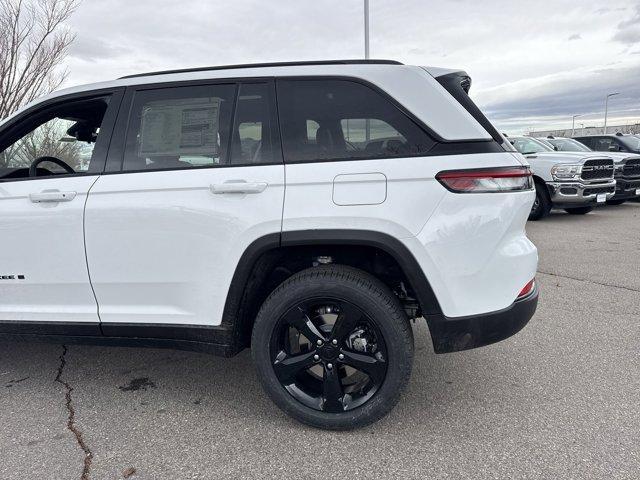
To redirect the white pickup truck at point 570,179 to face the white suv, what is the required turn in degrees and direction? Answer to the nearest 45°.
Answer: approximately 45° to its right

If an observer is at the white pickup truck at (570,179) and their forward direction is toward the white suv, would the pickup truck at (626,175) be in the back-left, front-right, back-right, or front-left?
back-left

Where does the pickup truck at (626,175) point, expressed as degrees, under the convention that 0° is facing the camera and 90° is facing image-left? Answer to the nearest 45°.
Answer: approximately 315°

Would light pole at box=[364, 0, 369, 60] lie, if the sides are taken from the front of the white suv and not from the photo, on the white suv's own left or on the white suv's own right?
on the white suv's own right

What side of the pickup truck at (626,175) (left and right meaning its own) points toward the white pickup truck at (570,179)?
right

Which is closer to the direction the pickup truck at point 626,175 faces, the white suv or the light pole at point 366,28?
the white suv

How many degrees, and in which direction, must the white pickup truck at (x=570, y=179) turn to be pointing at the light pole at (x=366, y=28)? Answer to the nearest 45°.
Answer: approximately 135° to its right

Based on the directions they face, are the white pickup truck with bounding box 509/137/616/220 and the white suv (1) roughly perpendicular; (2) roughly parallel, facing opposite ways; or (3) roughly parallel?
roughly perpendicular

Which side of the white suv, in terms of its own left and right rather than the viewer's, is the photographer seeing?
left

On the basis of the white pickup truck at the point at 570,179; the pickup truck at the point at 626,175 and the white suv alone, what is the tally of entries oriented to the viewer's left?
1

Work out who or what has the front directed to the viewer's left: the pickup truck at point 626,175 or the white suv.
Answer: the white suv

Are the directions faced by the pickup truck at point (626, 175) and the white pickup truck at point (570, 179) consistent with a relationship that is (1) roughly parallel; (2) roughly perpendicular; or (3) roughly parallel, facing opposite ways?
roughly parallel
